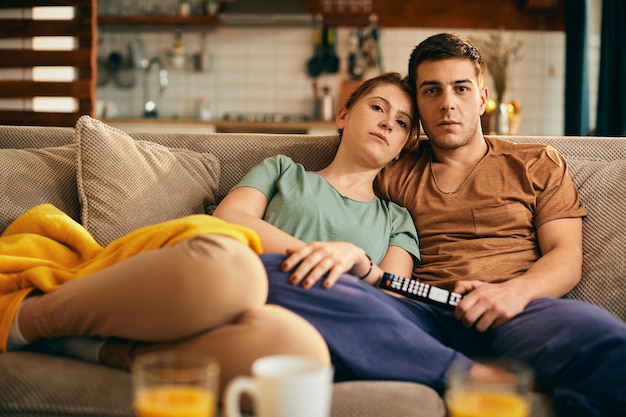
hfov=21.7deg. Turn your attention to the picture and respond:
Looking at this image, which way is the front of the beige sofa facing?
toward the camera

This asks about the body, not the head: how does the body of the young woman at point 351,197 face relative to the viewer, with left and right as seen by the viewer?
facing the viewer

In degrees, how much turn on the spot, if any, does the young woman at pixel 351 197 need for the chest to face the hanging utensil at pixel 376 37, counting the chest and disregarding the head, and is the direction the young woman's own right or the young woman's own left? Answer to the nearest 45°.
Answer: approximately 180°

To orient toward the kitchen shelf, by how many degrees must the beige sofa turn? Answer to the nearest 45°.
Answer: approximately 180°

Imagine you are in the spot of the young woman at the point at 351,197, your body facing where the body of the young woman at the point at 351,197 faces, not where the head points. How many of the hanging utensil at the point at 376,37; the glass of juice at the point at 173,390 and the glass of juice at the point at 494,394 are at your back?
1

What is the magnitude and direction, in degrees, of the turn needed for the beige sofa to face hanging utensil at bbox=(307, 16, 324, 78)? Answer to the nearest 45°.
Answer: approximately 180°

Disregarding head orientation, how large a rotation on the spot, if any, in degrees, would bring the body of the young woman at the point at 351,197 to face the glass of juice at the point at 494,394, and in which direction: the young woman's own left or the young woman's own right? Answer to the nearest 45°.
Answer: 0° — they already face it

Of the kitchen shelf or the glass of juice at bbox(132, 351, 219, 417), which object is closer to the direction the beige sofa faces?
the glass of juice

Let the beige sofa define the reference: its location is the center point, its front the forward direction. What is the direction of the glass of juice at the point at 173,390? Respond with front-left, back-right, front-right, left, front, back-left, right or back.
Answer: front

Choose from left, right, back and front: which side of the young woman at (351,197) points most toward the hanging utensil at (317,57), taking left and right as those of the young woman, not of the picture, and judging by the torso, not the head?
back

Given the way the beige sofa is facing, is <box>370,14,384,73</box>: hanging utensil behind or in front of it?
behind

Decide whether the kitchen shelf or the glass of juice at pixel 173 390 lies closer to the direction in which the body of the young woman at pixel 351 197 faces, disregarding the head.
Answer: the glass of juice
